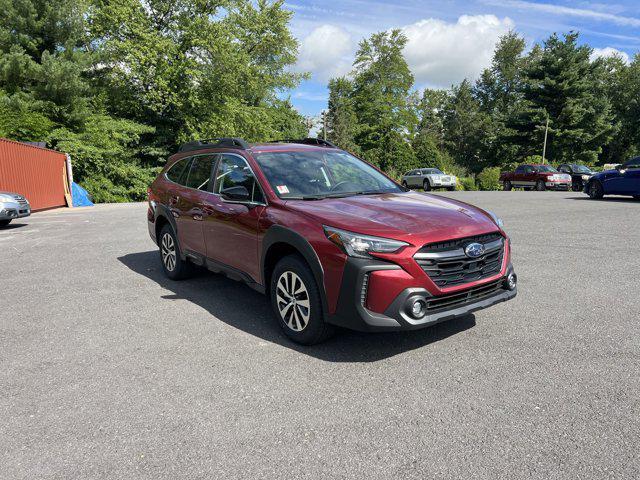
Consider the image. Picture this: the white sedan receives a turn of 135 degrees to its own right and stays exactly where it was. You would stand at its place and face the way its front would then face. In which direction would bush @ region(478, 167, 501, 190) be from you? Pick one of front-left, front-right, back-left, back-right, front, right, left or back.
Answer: back-right

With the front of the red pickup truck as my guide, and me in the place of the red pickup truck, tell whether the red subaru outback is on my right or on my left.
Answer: on my right

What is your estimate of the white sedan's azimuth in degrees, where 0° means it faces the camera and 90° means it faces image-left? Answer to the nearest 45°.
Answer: approximately 315°

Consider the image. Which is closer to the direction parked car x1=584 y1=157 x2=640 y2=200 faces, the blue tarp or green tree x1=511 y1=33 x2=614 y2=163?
the blue tarp

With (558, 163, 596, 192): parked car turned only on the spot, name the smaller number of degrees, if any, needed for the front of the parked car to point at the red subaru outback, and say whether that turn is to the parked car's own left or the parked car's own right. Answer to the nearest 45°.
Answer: approximately 45° to the parked car's own right

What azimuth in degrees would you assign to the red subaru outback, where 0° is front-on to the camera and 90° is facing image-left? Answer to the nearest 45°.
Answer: approximately 315°

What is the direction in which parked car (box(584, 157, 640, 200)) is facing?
to the viewer's left

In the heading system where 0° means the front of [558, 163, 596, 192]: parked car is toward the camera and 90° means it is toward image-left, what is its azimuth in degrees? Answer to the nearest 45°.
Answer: approximately 315°

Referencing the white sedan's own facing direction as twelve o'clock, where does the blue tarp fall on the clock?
The blue tarp is roughly at 3 o'clock from the white sedan.
